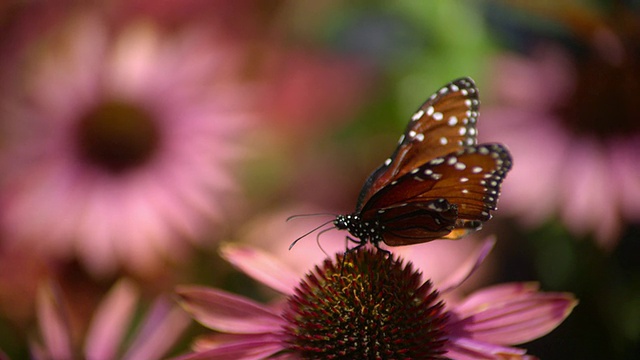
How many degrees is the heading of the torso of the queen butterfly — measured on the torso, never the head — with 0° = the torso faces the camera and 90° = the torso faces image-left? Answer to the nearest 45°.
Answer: approximately 90°

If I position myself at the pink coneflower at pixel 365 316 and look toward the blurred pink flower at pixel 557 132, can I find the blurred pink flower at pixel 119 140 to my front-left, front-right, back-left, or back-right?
front-left

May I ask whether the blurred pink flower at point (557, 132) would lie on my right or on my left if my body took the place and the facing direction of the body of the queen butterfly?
on my right

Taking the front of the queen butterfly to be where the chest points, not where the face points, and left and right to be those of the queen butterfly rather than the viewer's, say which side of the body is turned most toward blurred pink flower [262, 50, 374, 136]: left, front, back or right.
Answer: right

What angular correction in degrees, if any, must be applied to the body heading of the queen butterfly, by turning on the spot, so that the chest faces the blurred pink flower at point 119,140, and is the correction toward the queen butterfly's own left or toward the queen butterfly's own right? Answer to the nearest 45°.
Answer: approximately 45° to the queen butterfly's own right
